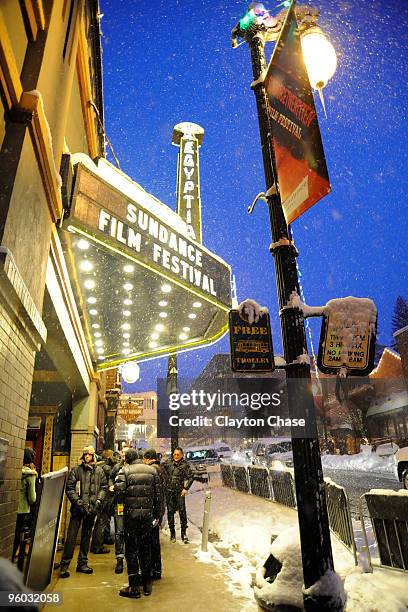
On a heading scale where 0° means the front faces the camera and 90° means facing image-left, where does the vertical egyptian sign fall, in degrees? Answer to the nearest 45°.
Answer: approximately 0°

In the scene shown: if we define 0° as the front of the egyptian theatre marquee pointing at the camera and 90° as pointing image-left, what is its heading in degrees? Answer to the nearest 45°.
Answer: approximately 315°

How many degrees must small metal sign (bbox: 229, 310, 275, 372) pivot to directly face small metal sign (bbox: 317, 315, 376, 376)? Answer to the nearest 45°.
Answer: approximately 90° to its left

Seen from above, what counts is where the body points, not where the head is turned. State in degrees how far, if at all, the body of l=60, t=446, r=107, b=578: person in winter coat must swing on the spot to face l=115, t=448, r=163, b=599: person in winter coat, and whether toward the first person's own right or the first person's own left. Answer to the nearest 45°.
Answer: approximately 45° to the first person's own left
